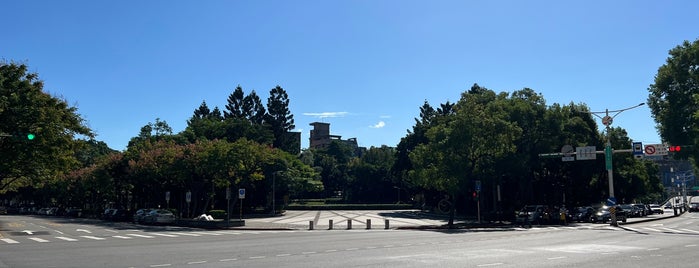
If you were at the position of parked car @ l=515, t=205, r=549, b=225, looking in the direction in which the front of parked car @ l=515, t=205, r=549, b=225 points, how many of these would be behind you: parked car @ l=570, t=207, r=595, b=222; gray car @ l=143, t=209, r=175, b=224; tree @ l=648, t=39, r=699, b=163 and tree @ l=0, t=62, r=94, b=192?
2

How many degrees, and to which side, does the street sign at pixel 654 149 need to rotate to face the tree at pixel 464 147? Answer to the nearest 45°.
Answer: approximately 90° to its right

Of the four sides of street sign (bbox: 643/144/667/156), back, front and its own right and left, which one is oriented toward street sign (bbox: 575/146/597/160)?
right

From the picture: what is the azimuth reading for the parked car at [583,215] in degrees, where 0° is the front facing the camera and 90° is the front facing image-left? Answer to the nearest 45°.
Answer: approximately 45°

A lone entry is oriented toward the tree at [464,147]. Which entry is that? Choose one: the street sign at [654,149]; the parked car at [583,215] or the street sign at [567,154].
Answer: the parked car

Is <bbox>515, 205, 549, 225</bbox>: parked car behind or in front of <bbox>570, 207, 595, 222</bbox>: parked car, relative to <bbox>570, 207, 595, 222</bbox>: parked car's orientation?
in front

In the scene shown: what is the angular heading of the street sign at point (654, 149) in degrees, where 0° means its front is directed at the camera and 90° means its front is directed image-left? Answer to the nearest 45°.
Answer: approximately 0°

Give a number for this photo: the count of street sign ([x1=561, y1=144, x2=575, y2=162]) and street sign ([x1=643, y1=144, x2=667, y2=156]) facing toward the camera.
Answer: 2

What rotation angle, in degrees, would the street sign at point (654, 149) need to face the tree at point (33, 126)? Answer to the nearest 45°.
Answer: approximately 45° to its right
